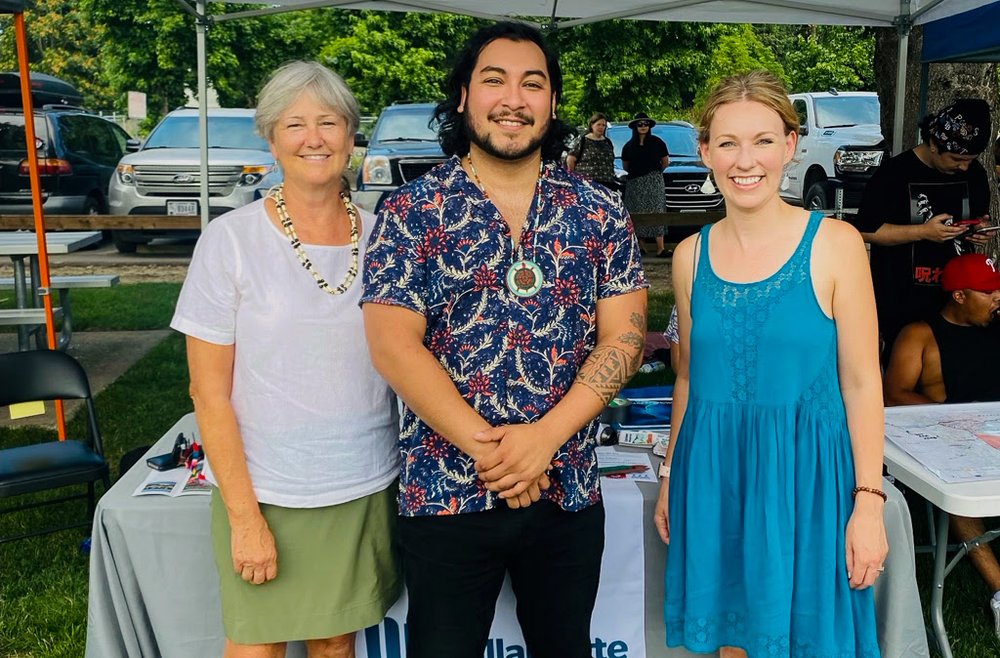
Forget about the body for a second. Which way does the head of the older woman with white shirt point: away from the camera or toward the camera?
toward the camera

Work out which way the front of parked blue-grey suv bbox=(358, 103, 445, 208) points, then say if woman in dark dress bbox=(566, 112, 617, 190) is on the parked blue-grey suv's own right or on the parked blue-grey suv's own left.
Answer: on the parked blue-grey suv's own left

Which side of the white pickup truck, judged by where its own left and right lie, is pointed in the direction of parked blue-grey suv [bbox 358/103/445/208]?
right

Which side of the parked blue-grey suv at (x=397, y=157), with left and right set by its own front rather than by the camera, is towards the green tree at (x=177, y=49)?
back

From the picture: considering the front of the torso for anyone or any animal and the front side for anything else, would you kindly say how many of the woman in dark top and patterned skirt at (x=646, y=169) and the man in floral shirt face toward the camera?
2

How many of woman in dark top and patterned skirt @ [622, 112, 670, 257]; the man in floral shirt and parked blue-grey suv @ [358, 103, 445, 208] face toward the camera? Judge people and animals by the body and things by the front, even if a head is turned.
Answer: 3

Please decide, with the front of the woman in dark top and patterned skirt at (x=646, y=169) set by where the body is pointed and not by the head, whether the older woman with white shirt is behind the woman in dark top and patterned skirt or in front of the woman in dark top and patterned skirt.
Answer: in front

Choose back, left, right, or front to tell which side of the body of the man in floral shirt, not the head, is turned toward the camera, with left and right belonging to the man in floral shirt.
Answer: front

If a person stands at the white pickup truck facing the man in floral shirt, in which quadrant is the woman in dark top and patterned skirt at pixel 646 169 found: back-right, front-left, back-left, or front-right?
front-right

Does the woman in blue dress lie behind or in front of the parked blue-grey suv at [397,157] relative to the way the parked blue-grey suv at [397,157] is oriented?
in front

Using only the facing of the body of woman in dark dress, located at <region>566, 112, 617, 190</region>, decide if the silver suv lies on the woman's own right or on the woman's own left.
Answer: on the woman's own right

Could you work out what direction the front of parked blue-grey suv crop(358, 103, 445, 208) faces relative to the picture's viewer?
facing the viewer

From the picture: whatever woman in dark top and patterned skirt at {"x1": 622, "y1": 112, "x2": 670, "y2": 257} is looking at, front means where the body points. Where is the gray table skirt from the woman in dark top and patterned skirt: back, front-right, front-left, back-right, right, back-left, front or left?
front

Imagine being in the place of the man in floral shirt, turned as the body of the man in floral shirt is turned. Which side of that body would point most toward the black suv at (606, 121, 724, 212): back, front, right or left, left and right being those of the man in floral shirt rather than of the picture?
back

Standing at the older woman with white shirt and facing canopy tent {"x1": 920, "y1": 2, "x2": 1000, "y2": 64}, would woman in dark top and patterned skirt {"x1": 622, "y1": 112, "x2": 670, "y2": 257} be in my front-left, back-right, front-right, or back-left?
front-left

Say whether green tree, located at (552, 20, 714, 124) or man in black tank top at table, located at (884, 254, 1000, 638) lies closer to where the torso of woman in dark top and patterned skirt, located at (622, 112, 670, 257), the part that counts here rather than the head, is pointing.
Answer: the man in black tank top at table
